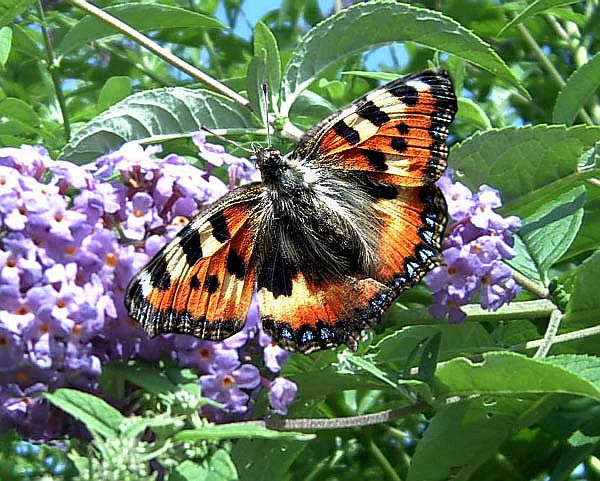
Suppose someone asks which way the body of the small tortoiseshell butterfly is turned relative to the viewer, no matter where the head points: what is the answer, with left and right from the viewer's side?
facing away from the viewer and to the left of the viewer

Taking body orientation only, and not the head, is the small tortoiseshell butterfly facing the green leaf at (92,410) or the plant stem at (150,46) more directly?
the plant stem

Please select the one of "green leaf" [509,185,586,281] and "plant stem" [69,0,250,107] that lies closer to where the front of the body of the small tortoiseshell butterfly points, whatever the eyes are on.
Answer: the plant stem
